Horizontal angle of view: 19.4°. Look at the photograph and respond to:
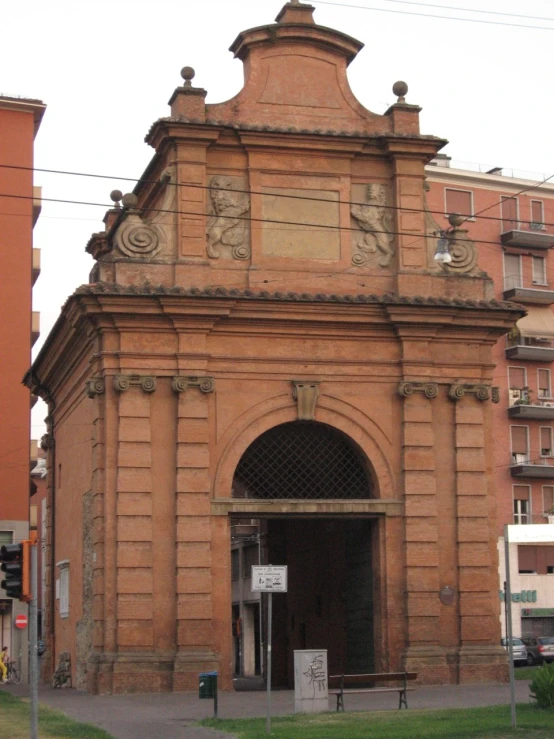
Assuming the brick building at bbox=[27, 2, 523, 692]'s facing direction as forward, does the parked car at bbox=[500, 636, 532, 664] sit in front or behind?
behind

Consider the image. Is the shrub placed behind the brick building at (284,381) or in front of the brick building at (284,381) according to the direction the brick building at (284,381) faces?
in front

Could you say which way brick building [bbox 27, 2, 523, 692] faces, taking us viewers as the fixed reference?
facing the viewer
